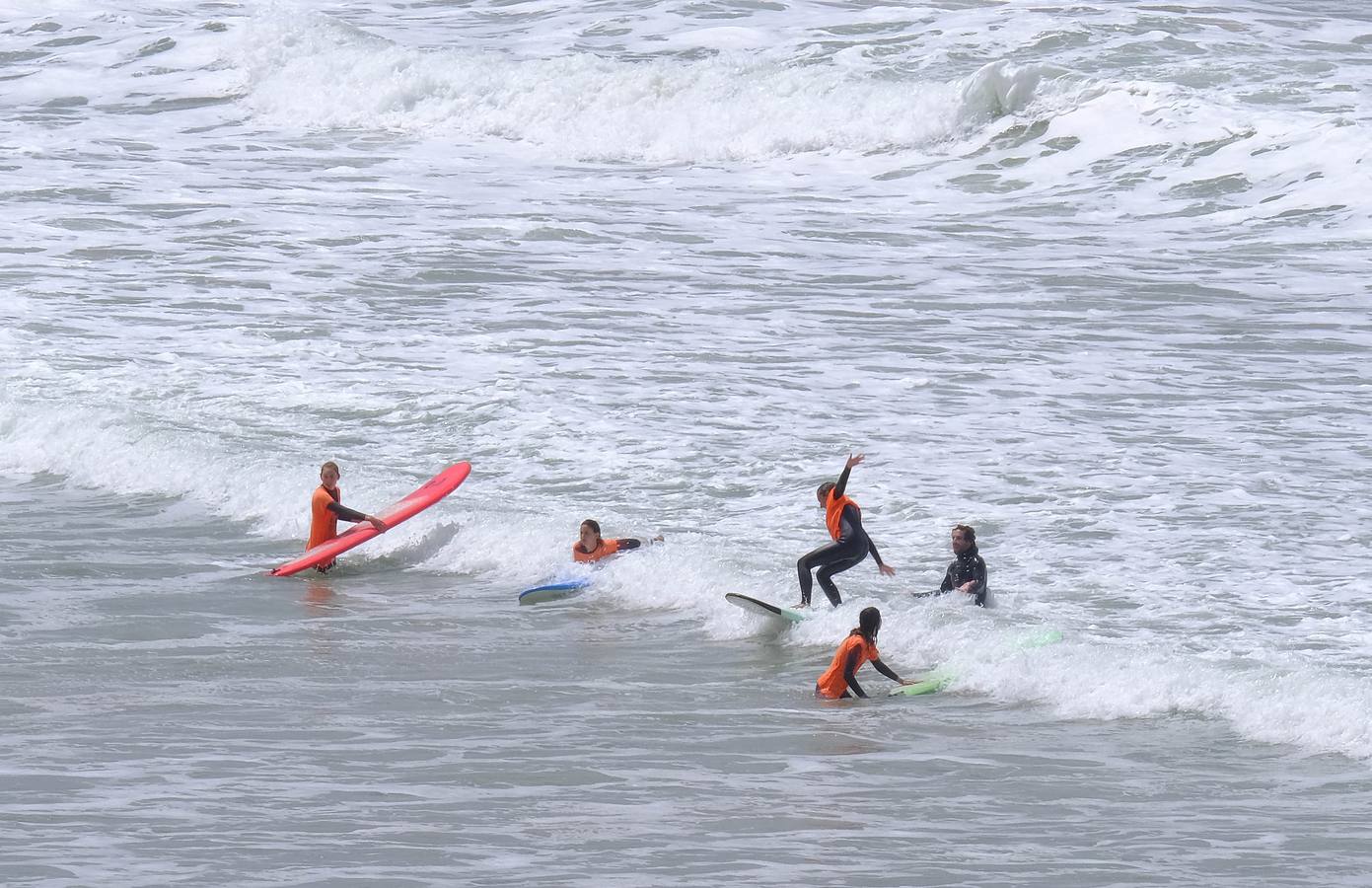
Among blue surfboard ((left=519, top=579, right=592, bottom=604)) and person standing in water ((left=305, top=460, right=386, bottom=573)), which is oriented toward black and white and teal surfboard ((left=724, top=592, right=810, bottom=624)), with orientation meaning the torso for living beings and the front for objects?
the person standing in water

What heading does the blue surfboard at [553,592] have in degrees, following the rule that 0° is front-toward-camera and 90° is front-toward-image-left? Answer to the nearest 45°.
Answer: approximately 90°

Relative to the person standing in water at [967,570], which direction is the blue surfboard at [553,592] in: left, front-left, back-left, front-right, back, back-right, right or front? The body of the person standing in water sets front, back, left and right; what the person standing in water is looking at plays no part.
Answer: front-right

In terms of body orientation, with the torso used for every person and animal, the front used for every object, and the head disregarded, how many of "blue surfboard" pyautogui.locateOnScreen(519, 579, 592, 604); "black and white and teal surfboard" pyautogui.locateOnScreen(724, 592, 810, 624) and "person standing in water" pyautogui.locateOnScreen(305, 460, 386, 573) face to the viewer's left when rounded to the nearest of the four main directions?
2

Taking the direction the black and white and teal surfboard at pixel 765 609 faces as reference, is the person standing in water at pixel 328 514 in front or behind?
in front

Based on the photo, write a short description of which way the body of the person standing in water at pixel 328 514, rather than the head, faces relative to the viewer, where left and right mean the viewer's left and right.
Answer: facing the viewer and to the right of the viewer

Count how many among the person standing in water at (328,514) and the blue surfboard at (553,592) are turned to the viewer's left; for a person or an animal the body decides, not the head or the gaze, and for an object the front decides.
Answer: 1

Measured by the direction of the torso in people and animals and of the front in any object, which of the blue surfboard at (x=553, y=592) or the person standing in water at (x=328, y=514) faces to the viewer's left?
the blue surfboard

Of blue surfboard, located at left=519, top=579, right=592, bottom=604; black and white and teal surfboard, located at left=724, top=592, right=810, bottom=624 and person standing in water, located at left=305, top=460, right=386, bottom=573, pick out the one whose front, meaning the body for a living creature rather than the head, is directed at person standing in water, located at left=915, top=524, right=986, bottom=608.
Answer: person standing in water, located at left=305, top=460, right=386, bottom=573

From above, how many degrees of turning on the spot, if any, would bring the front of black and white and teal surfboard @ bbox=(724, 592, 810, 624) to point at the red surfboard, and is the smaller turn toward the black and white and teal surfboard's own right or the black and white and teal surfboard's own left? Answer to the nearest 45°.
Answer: approximately 45° to the black and white and teal surfboard's own right

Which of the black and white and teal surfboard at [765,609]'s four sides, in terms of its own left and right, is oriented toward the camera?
left

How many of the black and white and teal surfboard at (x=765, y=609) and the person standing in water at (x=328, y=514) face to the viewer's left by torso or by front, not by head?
1

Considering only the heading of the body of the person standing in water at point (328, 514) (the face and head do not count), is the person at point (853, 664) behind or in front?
in front
